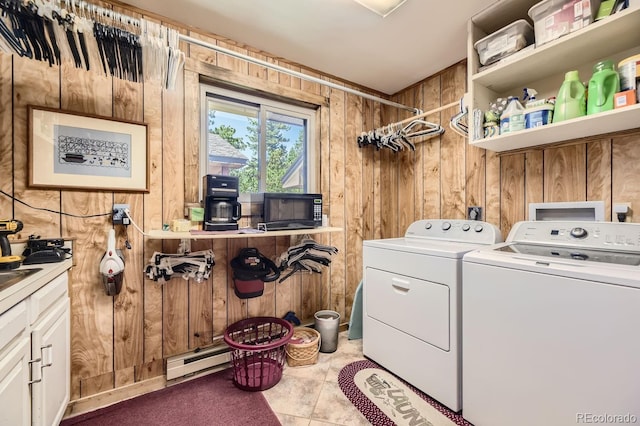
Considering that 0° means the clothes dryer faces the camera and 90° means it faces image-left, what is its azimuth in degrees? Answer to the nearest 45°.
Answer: approximately 45°

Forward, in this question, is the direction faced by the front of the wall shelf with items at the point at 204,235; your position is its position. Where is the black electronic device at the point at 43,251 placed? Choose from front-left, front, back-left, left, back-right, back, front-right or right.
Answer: back-right

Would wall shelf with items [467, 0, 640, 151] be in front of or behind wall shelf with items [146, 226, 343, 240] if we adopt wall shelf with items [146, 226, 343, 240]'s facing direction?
in front

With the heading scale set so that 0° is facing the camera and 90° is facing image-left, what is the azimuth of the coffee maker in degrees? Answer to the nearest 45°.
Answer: approximately 0°

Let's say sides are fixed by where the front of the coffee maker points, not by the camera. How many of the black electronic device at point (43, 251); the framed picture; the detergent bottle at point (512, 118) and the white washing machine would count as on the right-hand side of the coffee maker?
2

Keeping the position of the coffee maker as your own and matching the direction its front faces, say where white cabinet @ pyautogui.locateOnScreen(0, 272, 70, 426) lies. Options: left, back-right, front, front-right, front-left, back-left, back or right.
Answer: front-right
